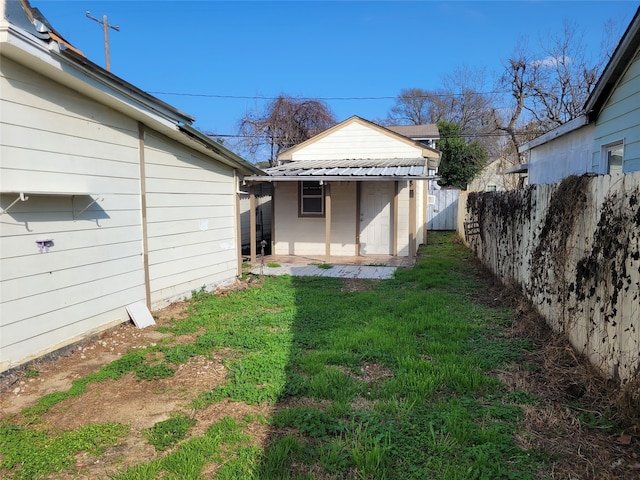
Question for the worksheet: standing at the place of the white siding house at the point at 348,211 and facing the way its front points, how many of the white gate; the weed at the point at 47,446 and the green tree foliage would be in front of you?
1

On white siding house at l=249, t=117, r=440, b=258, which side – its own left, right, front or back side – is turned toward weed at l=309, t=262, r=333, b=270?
front

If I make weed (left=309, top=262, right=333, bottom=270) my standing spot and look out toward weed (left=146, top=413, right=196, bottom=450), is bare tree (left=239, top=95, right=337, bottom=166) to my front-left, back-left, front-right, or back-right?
back-right

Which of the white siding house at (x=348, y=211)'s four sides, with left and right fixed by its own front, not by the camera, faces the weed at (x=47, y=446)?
front

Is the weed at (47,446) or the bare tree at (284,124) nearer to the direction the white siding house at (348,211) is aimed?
the weed

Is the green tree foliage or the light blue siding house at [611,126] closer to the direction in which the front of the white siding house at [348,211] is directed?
the light blue siding house

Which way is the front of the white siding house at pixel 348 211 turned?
toward the camera

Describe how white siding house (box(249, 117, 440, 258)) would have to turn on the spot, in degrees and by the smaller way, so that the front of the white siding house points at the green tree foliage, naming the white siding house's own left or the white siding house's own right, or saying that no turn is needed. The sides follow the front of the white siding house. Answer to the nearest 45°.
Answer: approximately 135° to the white siding house's own left

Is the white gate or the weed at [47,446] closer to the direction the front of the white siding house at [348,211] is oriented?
the weed

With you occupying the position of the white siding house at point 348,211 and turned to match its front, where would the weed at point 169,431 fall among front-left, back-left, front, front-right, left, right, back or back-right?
front
